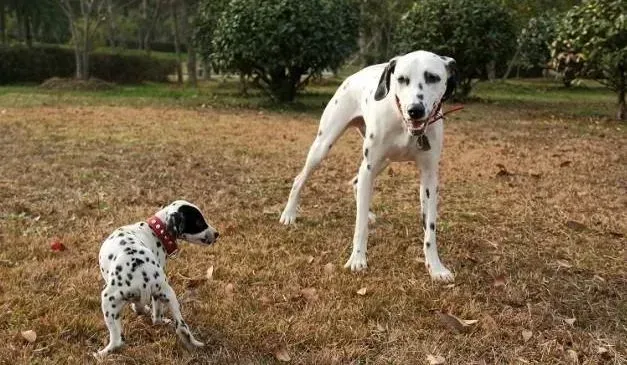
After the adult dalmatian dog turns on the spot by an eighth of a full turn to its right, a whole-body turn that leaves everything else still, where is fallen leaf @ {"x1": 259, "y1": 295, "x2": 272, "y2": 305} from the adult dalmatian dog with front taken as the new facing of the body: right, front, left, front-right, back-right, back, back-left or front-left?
front-right

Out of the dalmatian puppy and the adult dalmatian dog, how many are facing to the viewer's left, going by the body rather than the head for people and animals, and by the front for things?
0

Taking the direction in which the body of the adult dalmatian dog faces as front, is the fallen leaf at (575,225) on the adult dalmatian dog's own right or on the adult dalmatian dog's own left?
on the adult dalmatian dog's own left

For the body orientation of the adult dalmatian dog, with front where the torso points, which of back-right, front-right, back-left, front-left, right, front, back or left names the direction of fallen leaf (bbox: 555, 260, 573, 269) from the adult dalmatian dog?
front-left

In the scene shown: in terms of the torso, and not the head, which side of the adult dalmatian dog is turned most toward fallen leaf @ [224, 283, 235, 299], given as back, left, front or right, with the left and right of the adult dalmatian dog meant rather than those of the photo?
right

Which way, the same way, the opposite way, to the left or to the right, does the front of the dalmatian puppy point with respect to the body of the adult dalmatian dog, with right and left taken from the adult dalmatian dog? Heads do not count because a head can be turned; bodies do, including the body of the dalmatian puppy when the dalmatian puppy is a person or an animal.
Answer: to the left

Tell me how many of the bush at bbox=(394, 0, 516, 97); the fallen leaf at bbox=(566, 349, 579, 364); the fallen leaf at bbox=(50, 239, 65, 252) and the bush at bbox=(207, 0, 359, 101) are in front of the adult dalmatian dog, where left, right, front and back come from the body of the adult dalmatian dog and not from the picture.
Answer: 1

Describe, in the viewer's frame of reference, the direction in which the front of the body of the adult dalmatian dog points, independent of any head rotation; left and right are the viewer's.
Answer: facing the viewer and to the right of the viewer

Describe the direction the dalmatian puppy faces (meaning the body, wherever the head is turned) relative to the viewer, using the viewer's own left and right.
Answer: facing away from the viewer and to the right of the viewer

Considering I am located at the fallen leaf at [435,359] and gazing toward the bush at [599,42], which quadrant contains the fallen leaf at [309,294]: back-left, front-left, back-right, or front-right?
front-left

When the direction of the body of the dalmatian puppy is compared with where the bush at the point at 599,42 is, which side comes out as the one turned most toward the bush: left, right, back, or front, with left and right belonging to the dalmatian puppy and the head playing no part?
front

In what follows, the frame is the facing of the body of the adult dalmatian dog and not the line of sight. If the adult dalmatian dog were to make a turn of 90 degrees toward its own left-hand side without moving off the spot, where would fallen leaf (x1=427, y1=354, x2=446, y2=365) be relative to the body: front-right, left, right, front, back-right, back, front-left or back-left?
back-right

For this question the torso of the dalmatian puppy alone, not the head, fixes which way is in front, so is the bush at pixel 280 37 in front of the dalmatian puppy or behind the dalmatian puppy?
in front

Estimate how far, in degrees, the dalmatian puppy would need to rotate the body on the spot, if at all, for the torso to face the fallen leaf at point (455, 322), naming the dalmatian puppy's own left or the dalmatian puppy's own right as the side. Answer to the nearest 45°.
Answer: approximately 45° to the dalmatian puppy's own right

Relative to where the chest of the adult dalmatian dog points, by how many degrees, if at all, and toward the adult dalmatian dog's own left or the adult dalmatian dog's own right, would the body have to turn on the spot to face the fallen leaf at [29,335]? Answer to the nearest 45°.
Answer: approximately 90° to the adult dalmatian dog's own right
